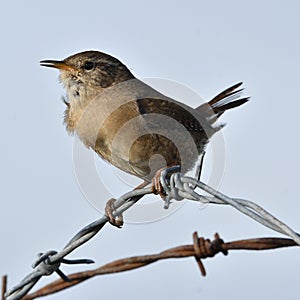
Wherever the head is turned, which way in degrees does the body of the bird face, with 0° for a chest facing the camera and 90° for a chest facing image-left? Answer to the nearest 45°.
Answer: approximately 90°

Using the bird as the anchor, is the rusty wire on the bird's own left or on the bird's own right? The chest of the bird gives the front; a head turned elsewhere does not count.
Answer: on the bird's own left
